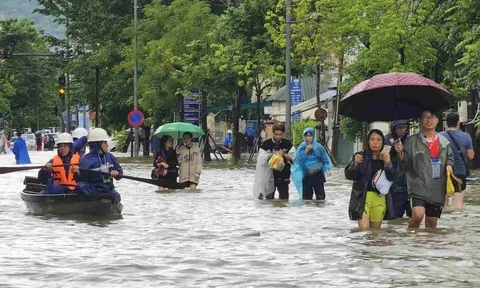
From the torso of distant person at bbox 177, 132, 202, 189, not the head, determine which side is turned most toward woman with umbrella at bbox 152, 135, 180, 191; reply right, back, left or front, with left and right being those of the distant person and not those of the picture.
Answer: right

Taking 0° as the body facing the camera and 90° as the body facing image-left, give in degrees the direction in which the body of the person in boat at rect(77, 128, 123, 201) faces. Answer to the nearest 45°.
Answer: approximately 315°

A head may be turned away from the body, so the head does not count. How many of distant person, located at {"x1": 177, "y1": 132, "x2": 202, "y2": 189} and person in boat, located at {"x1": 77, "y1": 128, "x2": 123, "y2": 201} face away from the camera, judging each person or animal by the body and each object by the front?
0

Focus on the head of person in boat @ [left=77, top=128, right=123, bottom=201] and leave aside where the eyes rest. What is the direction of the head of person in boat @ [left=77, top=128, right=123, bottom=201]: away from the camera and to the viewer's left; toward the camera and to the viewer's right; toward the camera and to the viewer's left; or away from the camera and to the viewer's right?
toward the camera and to the viewer's right

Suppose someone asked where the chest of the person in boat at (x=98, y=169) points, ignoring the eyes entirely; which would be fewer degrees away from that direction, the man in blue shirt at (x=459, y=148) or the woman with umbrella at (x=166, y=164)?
the man in blue shirt

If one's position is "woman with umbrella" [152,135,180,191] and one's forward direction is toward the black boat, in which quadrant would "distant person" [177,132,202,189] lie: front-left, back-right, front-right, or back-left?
back-left

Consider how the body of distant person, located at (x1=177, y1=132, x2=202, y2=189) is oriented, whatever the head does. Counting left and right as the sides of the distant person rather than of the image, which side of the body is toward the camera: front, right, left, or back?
front
